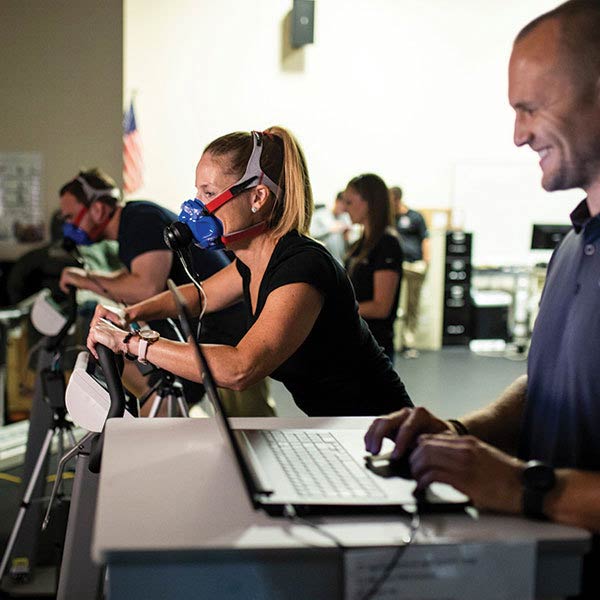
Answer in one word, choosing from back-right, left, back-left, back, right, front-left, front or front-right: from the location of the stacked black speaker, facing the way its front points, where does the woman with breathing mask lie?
front

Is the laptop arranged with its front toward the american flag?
no

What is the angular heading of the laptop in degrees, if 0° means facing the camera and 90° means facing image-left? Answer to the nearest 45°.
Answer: approximately 270°

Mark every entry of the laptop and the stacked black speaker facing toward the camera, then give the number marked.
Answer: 1

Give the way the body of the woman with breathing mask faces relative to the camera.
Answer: to the viewer's left

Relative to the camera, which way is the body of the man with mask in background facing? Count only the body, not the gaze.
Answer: to the viewer's left

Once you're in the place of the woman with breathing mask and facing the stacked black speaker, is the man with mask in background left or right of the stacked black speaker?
left

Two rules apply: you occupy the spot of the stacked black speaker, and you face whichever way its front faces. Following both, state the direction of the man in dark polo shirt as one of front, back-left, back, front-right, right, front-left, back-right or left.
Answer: front

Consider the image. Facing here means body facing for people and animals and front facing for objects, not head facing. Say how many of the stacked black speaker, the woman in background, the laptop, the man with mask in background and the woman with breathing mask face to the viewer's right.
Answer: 1

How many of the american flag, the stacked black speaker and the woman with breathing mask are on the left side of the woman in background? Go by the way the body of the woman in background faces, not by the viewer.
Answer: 1

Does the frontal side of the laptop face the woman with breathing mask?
no

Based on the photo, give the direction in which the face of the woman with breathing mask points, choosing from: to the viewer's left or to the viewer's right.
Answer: to the viewer's left

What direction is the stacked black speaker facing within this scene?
toward the camera

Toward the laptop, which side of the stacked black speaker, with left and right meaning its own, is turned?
front

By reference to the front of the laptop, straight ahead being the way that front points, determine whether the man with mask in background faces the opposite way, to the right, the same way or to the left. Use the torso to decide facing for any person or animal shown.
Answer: the opposite way
